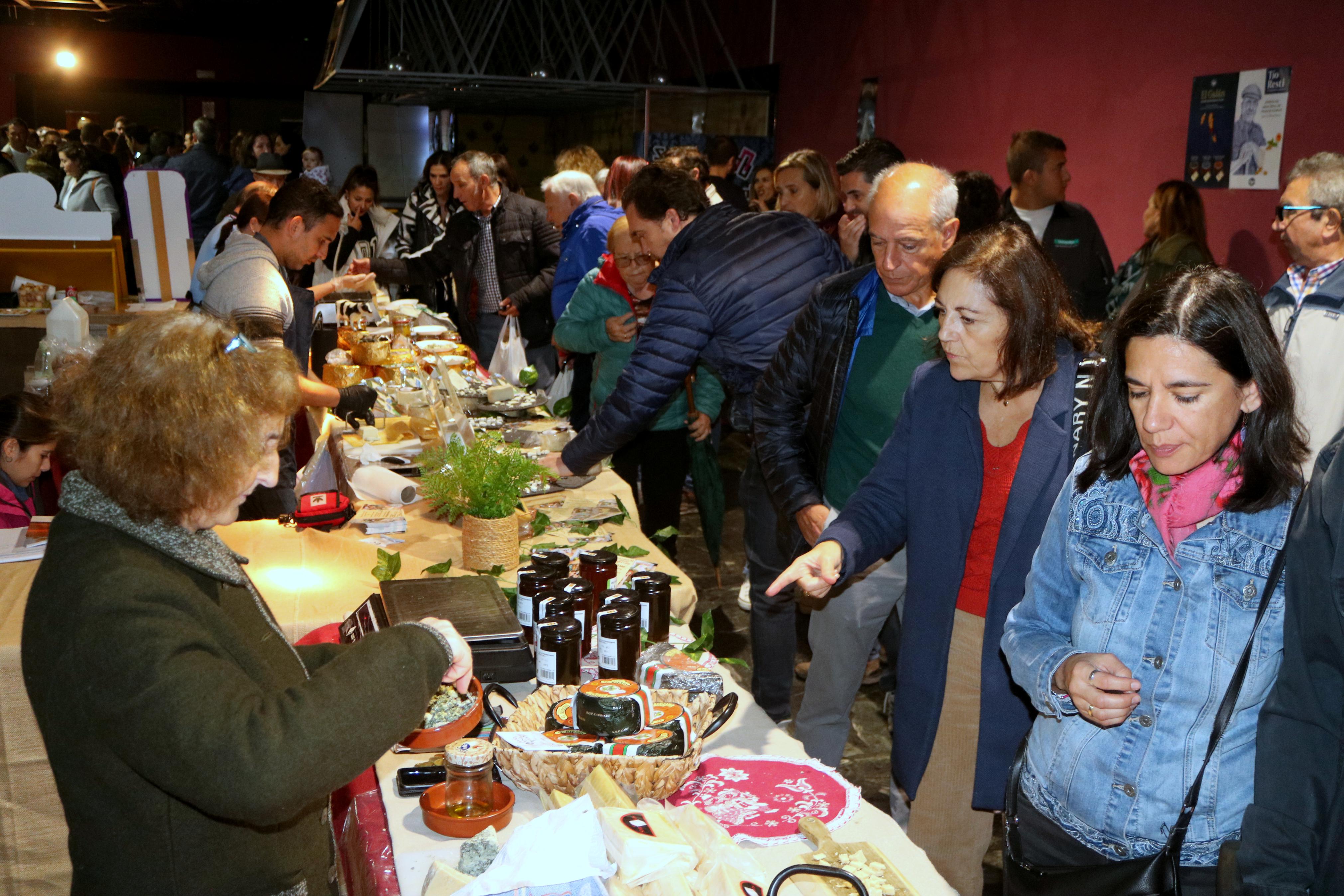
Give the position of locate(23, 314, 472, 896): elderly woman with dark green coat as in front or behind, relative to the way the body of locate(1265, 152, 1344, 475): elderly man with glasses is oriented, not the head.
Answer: in front

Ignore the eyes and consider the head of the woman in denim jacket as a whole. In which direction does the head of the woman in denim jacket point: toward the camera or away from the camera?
toward the camera

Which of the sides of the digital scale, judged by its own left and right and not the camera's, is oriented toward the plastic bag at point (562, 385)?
right

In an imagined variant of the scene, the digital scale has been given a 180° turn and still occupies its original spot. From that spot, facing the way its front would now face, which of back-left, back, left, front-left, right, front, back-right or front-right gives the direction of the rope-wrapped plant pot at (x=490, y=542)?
left

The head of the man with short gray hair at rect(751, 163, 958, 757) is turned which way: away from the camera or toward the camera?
toward the camera

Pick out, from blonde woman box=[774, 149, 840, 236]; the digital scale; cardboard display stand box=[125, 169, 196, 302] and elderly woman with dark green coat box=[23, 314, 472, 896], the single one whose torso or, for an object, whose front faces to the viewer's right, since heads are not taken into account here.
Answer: the elderly woman with dark green coat

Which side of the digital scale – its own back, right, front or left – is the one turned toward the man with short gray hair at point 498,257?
right

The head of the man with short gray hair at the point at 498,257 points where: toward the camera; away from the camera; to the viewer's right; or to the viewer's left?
to the viewer's left

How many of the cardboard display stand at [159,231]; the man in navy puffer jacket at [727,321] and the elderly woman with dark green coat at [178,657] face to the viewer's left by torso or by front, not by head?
1

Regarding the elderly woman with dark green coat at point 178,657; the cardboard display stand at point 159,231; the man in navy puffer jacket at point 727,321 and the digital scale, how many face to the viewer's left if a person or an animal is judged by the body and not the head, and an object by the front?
2

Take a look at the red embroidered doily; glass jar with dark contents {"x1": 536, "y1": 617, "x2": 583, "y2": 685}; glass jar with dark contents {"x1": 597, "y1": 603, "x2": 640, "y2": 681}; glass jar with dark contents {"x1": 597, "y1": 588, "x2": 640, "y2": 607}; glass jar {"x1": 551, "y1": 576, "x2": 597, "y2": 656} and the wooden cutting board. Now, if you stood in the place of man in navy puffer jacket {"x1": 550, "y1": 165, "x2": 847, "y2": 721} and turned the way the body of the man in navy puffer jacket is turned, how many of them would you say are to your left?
6

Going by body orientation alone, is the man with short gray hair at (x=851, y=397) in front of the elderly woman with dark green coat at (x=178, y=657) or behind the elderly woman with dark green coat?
in front

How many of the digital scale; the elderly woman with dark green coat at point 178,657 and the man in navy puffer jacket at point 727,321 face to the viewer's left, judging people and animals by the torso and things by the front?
2

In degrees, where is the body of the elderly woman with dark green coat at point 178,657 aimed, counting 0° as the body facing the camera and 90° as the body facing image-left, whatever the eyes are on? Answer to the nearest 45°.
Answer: approximately 270°

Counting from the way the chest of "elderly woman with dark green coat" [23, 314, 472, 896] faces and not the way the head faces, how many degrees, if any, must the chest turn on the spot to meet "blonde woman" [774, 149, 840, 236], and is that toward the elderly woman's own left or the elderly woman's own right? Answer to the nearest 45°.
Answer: approximately 45° to the elderly woman's own left

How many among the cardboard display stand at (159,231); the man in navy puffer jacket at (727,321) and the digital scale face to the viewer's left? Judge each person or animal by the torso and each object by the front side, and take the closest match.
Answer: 2
